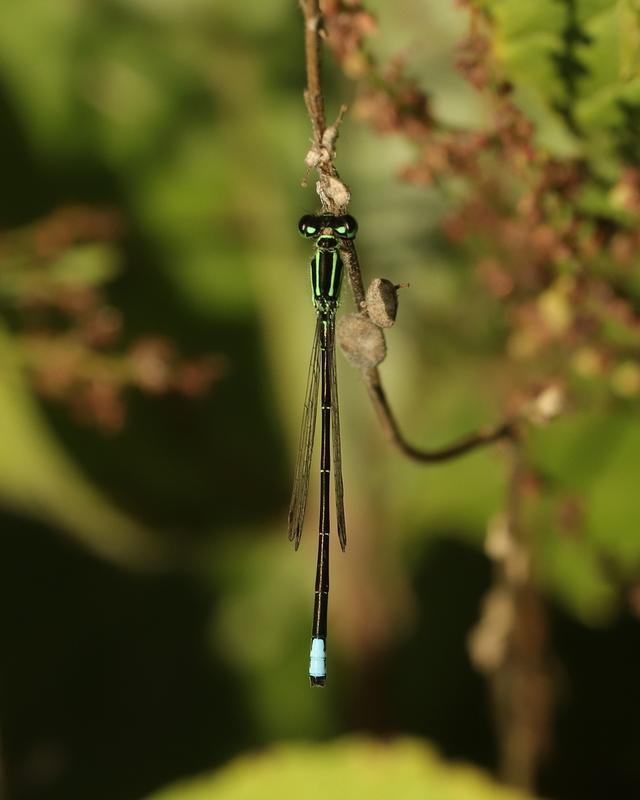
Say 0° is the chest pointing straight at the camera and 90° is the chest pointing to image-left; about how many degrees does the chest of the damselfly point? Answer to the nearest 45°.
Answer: approximately 180°
